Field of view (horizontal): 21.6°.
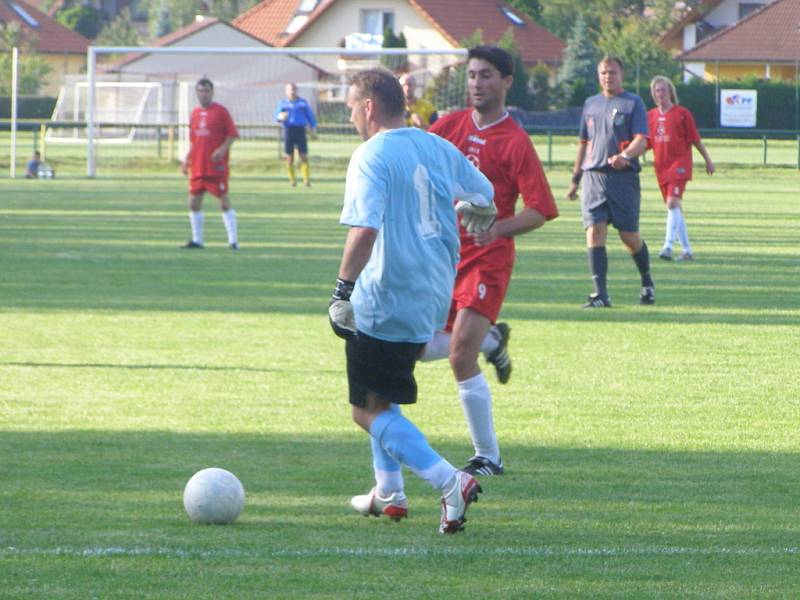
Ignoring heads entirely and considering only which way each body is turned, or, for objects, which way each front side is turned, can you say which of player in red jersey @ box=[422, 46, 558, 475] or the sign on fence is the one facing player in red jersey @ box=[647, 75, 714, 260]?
the sign on fence

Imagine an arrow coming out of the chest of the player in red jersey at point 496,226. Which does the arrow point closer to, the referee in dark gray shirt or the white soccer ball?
the white soccer ball

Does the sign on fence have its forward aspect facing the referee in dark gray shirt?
yes

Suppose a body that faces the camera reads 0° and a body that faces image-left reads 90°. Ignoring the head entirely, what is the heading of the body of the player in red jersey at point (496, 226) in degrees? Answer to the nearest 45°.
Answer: approximately 45°

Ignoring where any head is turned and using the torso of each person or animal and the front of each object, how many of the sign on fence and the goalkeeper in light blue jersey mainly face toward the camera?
1

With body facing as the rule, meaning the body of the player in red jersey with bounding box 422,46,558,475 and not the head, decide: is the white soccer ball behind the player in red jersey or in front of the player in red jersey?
in front

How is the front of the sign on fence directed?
toward the camera

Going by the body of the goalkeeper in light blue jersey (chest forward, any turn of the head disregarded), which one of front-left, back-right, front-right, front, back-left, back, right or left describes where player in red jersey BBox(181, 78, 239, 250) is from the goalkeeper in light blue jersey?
front-right

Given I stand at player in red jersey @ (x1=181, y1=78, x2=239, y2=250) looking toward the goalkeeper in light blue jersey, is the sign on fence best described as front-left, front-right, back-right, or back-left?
back-left

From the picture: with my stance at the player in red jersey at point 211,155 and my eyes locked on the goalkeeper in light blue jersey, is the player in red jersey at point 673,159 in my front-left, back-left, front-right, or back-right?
front-left

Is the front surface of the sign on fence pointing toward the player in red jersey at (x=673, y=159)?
yes

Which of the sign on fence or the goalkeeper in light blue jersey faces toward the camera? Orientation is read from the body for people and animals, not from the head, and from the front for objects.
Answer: the sign on fence

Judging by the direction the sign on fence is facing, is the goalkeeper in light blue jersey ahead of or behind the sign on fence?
ahead

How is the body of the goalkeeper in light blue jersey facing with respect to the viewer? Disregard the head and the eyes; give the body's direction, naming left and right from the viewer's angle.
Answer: facing away from the viewer and to the left of the viewer

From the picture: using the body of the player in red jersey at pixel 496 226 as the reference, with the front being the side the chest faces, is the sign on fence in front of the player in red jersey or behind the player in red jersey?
behind

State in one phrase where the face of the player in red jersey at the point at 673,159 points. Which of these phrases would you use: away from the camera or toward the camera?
toward the camera
